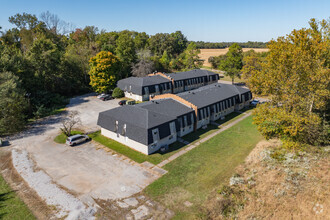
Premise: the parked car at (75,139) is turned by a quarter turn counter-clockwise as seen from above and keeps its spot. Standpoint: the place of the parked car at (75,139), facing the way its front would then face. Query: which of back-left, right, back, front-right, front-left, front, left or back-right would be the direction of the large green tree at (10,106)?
front

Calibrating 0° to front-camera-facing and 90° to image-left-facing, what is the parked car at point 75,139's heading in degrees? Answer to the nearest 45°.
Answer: approximately 225°
